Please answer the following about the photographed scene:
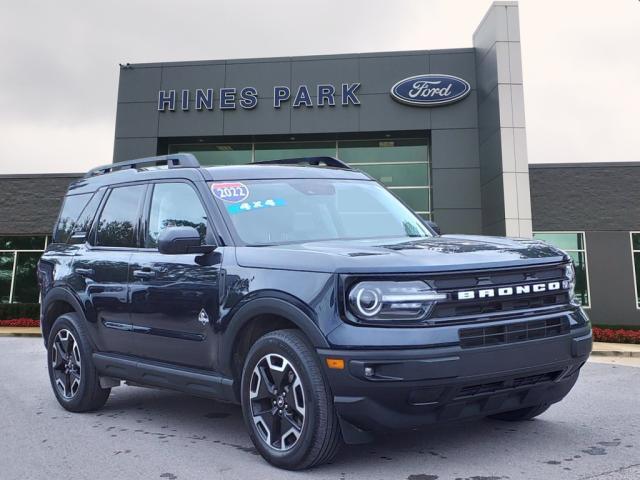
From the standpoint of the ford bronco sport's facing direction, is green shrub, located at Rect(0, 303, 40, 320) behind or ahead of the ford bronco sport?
behind

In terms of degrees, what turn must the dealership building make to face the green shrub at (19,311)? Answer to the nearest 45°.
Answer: approximately 90° to its right

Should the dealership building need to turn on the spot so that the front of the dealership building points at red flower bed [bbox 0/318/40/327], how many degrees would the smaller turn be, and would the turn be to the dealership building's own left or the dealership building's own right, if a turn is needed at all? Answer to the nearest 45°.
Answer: approximately 90° to the dealership building's own right

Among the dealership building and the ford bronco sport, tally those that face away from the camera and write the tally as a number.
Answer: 0

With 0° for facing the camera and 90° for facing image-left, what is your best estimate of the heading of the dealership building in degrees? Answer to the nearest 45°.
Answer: approximately 0°

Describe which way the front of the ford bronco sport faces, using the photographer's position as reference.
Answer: facing the viewer and to the right of the viewer

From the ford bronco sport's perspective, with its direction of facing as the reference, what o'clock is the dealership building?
The dealership building is roughly at 8 o'clock from the ford bronco sport.
